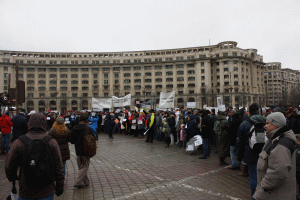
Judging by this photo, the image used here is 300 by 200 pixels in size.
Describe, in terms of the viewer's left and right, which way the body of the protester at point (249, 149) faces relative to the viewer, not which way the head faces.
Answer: facing away from the viewer and to the left of the viewer

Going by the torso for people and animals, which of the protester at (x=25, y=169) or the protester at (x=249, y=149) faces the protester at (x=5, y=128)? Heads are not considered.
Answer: the protester at (x=25, y=169)

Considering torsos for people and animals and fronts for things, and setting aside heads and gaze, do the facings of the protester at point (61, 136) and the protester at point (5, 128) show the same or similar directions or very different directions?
same or similar directions

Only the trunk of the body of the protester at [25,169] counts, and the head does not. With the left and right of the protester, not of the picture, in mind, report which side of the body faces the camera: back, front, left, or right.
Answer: back

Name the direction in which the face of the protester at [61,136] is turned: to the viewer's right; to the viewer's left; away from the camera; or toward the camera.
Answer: away from the camera

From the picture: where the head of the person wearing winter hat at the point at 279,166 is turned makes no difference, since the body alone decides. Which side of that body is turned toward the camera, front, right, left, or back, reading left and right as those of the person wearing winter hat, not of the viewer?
left

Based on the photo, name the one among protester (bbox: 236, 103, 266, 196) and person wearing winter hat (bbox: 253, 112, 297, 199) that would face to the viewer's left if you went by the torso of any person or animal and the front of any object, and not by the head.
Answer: the person wearing winter hat

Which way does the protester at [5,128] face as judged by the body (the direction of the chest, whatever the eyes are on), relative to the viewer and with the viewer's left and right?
facing away from the viewer

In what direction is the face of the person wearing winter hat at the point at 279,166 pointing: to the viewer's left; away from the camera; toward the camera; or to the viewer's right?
to the viewer's left

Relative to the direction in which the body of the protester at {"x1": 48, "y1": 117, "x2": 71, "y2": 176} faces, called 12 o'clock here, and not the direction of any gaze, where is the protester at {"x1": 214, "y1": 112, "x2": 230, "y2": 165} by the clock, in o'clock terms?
the protester at {"x1": 214, "y1": 112, "x2": 230, "y2": 165} is roughly at 3 o'clock from the protester at {"x1": 48, "y1": 117, "x2": 71, "y2": 176}.

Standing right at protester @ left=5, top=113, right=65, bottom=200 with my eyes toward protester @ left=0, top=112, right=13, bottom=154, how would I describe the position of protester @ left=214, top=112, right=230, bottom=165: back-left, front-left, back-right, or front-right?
front-right

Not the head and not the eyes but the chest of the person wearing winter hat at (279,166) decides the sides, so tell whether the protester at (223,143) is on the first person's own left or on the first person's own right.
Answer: on the first person's own right

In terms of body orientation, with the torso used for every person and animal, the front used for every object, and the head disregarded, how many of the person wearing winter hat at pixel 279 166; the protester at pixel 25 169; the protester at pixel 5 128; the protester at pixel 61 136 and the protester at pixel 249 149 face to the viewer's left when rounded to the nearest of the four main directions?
1

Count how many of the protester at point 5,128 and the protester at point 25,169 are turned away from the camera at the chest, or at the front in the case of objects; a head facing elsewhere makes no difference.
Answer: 2

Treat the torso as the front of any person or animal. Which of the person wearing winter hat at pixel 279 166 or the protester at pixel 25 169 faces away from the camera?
the protester

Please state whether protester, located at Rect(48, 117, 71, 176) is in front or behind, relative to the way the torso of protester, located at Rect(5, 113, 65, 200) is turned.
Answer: in front

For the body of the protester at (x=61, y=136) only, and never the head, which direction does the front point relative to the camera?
away from the camera
